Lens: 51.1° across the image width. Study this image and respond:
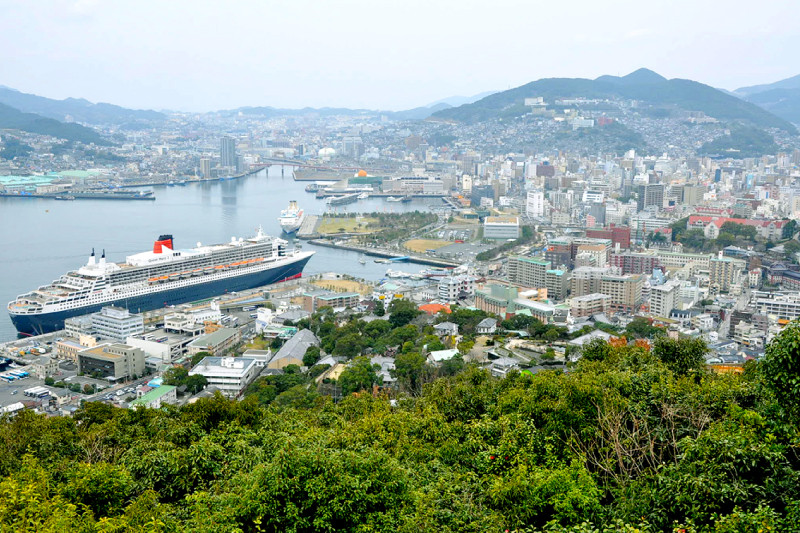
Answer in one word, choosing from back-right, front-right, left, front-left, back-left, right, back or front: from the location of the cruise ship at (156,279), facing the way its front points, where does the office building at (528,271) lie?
front-right

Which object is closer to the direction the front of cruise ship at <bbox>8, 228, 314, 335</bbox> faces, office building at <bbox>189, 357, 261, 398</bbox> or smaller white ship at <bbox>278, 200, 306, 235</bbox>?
the smaller white ship

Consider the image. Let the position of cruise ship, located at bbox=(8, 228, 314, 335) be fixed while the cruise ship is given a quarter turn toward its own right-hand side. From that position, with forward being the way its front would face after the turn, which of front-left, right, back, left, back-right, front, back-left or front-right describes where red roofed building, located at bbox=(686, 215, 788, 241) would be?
front-left

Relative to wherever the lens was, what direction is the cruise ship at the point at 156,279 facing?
facing away from the viewer and to the right of the viewer

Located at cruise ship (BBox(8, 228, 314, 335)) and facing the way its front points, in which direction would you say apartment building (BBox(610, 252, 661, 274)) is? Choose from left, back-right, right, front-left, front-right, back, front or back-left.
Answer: front-right

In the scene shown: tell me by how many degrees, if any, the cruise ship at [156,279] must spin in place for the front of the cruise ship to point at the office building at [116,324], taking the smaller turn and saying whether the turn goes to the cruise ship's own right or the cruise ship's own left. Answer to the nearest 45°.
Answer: approximately 135° to the cruise ship's own right

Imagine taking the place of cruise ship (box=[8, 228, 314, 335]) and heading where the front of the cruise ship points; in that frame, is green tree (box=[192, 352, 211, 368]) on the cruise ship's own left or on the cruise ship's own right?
on the cruise ship's own right

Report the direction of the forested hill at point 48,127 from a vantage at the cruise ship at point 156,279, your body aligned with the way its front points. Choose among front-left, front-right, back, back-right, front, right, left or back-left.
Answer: front-left

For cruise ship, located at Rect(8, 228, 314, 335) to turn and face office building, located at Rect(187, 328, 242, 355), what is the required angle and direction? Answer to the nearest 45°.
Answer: approximately 135° to its right

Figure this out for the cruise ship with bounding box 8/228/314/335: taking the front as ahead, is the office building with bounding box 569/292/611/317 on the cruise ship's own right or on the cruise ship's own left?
on the cruise ship's own right
